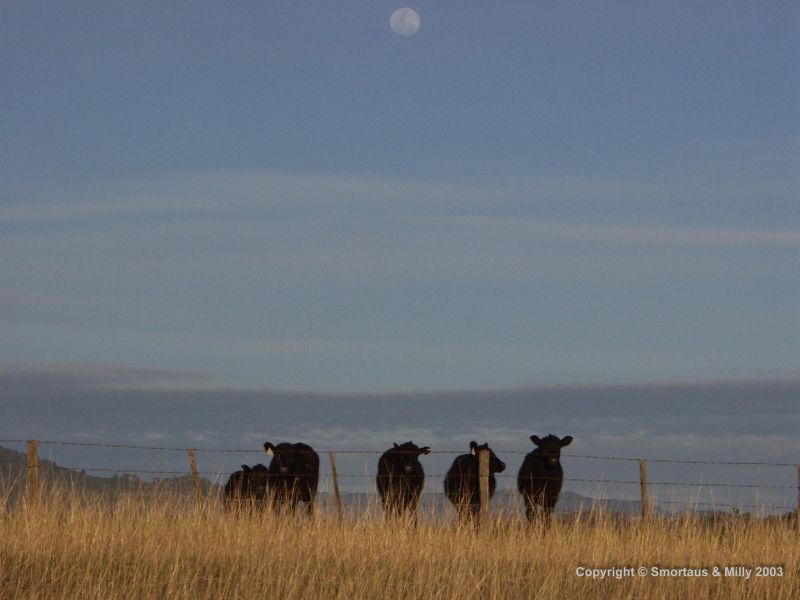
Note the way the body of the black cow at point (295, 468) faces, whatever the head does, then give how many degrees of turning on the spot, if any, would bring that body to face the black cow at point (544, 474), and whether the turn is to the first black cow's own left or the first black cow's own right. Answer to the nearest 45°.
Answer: approximately 90° to the first black cow's own left

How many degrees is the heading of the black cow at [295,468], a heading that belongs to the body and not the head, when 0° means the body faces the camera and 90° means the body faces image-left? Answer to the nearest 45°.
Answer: approximately 45°

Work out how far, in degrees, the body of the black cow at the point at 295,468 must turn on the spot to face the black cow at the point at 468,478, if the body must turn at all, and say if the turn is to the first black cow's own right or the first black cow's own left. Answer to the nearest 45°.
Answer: approximately 90° to the first black cow's own left

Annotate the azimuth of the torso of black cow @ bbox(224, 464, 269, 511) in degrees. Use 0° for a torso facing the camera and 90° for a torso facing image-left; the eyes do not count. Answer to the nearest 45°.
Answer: approximately 315°

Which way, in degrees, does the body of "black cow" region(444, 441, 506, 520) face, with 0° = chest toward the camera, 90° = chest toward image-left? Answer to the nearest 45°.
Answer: approximately 315°

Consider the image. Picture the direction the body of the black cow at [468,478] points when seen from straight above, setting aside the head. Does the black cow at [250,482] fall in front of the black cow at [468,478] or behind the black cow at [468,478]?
behind

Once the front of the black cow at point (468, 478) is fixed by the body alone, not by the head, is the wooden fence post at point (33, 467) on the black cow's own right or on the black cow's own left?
on the black cow's own right

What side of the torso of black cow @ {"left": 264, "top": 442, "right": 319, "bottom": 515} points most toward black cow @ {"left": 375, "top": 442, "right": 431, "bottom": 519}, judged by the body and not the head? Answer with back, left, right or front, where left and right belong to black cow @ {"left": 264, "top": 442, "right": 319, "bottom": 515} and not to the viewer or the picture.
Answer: left

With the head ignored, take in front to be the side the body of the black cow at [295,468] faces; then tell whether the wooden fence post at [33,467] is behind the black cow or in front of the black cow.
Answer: in front
